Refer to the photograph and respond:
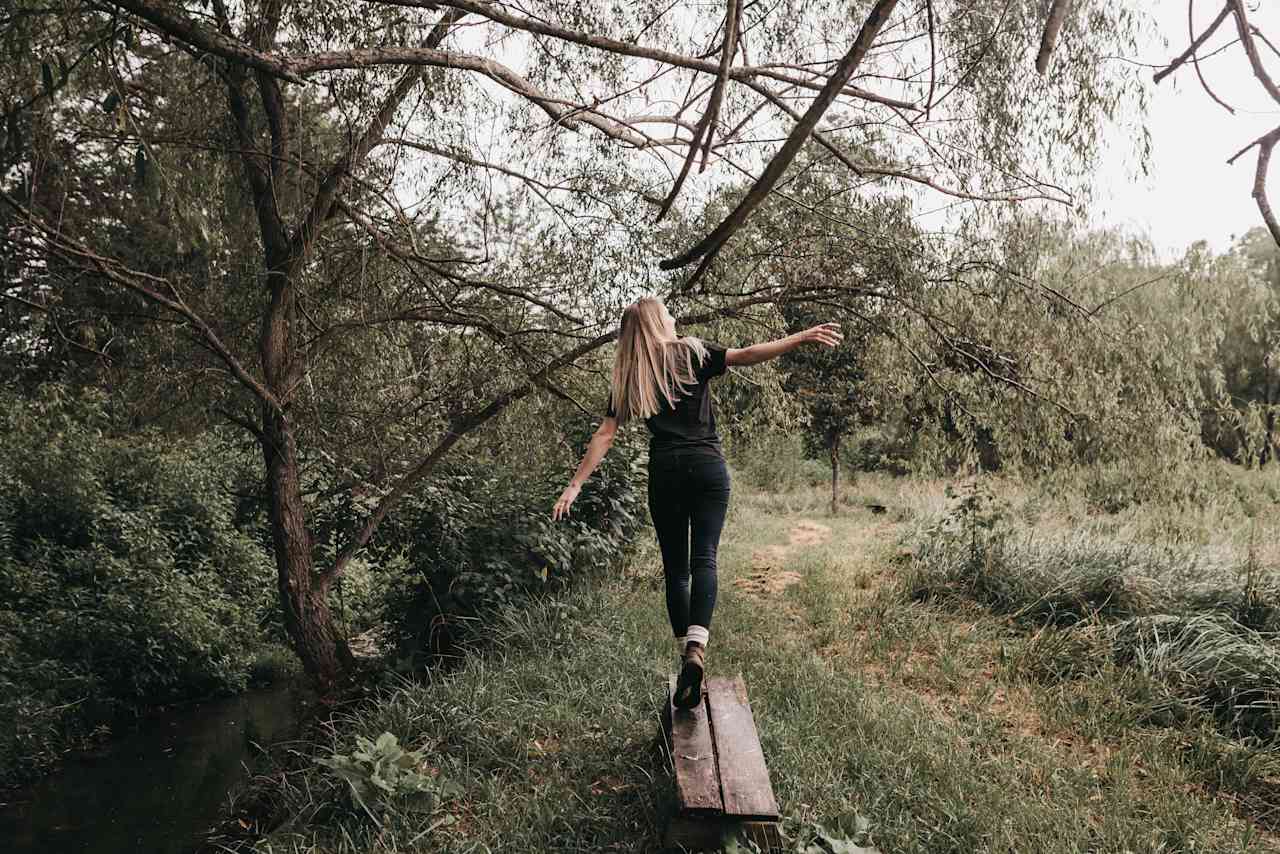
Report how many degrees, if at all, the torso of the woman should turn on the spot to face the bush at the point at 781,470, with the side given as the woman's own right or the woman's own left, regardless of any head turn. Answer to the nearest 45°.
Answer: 0° — they already face it

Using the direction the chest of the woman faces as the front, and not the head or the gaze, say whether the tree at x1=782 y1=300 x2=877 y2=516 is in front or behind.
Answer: in front

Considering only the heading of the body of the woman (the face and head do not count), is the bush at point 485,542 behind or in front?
in front

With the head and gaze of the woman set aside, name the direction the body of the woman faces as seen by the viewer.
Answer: away from the camera

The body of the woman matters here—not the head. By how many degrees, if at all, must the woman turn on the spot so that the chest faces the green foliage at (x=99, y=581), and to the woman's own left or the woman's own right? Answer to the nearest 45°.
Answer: approximately 45° to the woman's own left

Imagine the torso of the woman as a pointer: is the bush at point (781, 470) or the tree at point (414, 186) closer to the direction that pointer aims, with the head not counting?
the bush

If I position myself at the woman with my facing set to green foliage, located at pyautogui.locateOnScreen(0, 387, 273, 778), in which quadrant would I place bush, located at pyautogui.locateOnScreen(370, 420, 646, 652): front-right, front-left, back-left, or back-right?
front-right
